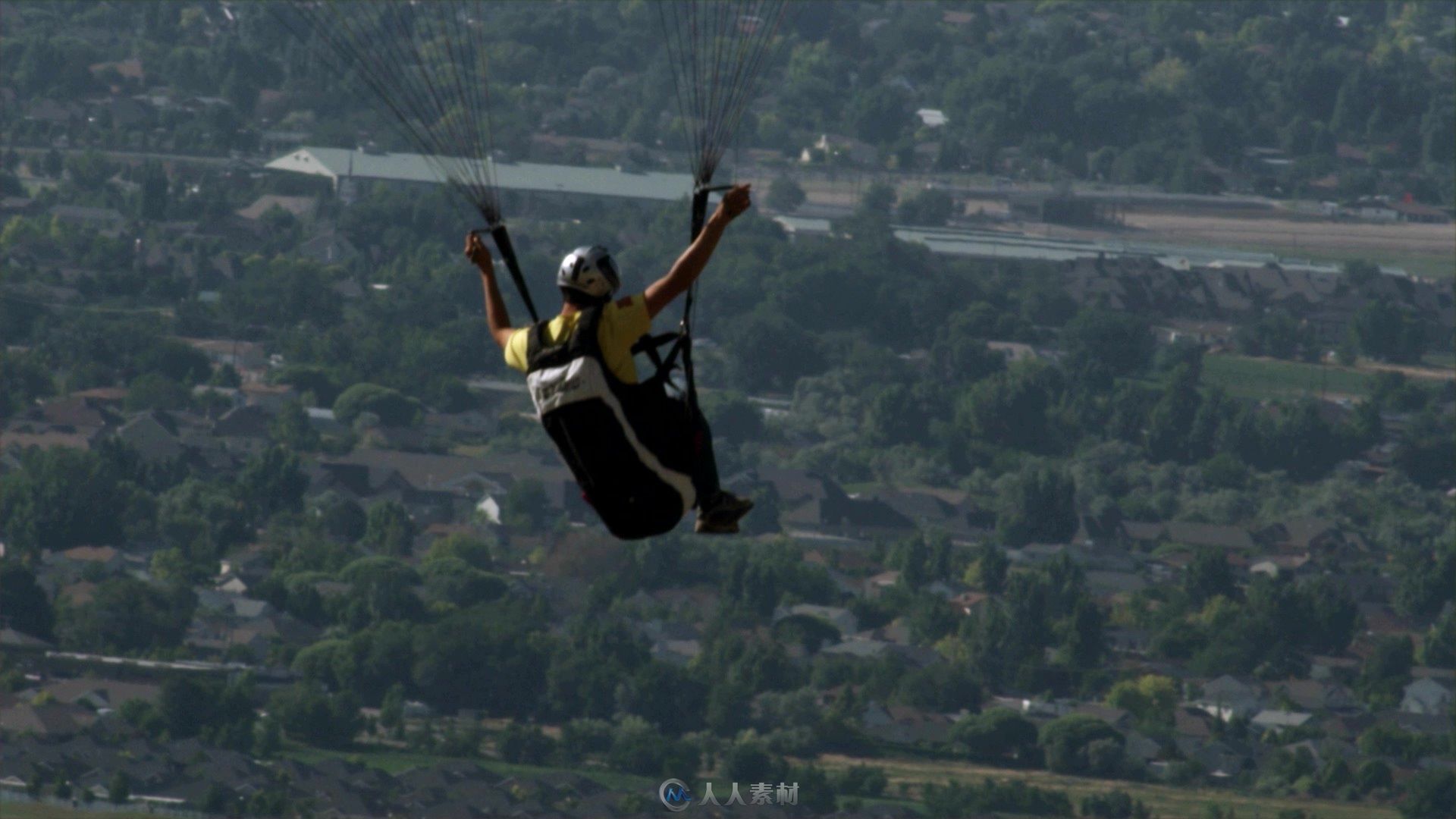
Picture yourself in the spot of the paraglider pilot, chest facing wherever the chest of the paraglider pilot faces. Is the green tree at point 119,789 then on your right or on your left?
on your left

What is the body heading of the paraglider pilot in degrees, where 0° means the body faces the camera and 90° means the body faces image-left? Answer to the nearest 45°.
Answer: approximately 225°

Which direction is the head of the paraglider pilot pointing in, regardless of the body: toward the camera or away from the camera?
away from the camera
